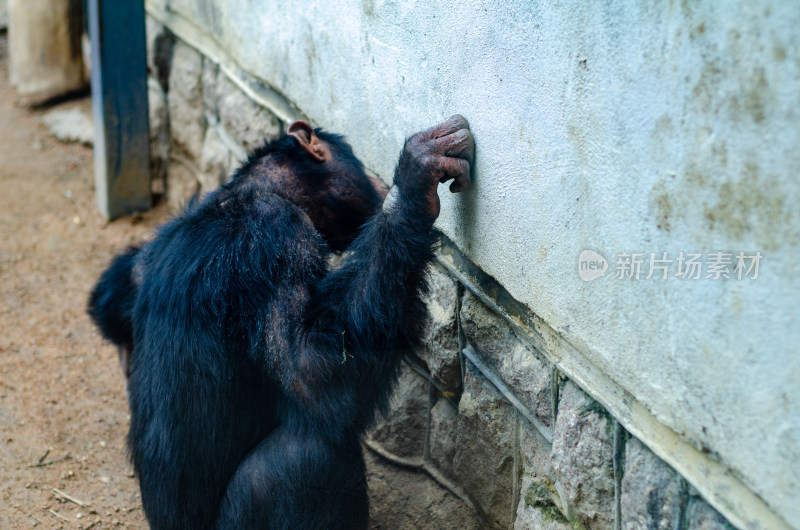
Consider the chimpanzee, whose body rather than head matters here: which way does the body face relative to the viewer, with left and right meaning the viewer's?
facing away from the viewer and to the right of the viewer

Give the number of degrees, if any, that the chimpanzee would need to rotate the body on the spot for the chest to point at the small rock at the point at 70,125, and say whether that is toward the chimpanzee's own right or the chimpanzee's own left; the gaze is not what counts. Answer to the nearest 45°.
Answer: approximately 45° to the chimpanzee's own left

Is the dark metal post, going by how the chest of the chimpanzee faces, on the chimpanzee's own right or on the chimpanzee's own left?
on the chimpanzee's own left
